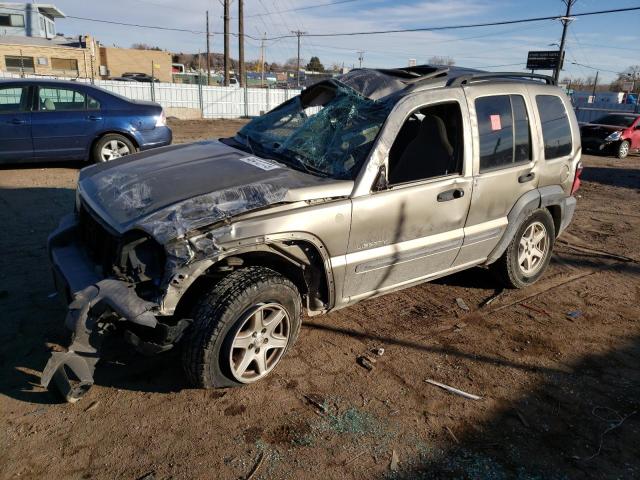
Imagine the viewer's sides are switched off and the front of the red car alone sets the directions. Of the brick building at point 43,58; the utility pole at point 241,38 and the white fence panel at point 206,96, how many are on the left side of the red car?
0

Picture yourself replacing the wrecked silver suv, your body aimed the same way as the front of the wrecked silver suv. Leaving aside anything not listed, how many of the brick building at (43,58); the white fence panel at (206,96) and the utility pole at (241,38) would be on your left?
0

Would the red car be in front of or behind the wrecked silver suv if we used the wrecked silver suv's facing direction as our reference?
behind

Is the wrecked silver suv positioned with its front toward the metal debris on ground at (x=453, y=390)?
no

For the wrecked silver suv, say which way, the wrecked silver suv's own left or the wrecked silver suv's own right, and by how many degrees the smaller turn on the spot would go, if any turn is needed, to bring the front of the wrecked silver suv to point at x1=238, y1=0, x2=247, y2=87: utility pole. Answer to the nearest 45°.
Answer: approximately 135° to the wrecked silver suv's own right

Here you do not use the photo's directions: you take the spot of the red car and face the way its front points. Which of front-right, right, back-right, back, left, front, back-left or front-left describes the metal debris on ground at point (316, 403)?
front-left

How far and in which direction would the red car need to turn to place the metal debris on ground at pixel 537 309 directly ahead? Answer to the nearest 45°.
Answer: approximately 45° to its left

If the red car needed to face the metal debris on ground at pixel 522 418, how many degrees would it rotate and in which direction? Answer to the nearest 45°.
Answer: approximately 45° to its left

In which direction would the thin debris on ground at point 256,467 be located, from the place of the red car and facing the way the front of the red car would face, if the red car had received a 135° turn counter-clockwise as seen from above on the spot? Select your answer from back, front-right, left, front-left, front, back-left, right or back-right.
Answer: right

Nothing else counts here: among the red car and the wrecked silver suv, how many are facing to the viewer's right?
0

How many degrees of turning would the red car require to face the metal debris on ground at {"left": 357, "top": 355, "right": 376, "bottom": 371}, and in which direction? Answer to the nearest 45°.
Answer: approximately 45° to its left

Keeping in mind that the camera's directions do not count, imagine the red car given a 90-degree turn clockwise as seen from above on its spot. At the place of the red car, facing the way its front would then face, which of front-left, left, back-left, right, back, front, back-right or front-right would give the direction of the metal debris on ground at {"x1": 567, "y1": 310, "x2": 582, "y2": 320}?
back-left

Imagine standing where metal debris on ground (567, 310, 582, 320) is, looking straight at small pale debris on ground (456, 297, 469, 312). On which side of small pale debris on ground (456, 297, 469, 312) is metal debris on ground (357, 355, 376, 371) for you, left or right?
left

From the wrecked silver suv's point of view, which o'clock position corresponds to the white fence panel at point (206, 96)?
The white fence panel is roughly at 4 o'clock from the wrecked silver suv.

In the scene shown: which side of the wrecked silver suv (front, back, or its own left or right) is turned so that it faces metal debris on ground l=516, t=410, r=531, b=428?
left

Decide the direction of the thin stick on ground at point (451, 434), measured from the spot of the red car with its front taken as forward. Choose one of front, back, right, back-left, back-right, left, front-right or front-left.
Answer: front-left

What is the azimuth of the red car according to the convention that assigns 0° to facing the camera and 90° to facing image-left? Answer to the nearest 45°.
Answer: approximately 45°

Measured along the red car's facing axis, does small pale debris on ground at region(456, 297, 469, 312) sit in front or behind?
in front
